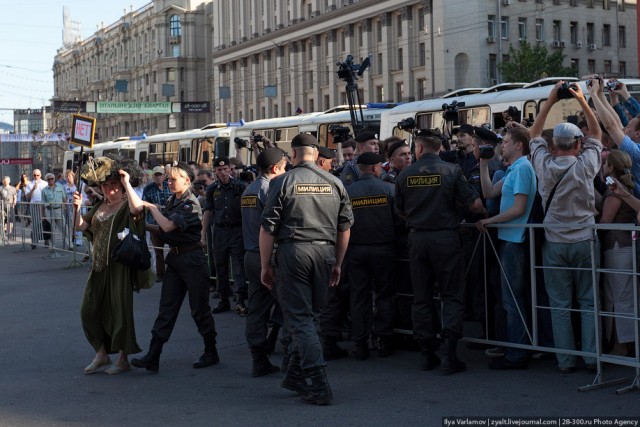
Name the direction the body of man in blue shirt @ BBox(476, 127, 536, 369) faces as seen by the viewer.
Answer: to the viewer's left

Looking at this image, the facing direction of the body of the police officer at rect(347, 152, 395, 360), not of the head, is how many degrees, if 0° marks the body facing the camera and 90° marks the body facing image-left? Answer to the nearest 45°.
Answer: approximately 180°

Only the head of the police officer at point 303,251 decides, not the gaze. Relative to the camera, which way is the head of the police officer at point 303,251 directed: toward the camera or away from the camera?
away from the camera

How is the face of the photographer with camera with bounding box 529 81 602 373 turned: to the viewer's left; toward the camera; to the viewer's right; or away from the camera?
away from the camera

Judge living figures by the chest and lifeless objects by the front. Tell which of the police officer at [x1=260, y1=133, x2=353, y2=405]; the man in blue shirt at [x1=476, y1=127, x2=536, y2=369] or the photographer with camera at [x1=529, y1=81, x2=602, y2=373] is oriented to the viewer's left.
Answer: the man in blue shirt

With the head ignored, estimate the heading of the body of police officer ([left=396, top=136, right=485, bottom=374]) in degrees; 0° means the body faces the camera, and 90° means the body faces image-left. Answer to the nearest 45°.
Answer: approximately 180°

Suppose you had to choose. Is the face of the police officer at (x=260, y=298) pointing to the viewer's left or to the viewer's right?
to the viewer's right

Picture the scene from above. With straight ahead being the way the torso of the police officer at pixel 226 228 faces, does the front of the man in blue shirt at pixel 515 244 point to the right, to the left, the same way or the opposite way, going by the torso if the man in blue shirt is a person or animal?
to the right

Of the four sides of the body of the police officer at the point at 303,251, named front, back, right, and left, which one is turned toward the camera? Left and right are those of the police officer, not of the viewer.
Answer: back

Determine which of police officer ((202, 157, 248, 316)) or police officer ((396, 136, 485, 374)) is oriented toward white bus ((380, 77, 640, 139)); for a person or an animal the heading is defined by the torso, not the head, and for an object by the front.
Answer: police officer ((396, 136, 485, 374))

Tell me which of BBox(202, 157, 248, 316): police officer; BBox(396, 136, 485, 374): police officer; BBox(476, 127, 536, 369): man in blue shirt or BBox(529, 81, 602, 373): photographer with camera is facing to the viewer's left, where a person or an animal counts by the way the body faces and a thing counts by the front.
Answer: the man in blue shirt
